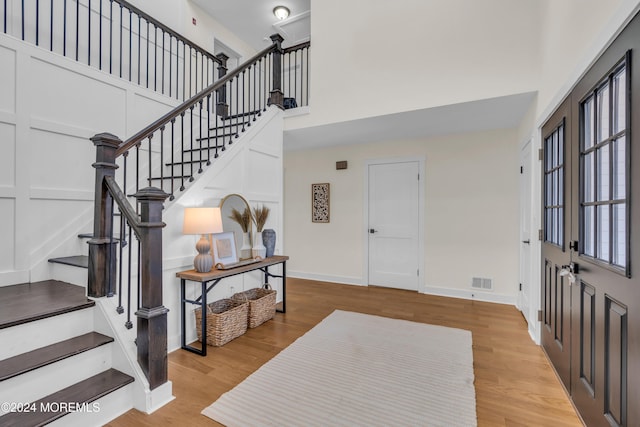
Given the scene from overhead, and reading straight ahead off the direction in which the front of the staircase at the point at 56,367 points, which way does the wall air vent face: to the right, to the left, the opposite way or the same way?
to the right

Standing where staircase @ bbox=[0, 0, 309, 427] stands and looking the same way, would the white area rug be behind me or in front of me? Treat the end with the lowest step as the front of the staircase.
in front

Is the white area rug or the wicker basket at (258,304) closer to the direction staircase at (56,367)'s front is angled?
the white area rug

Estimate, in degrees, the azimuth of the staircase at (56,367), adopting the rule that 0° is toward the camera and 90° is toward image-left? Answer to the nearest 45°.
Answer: approximately 315°

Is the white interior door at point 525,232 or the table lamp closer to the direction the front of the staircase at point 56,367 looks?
the white interior door

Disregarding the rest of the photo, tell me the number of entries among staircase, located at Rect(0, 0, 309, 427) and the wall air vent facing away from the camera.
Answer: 0

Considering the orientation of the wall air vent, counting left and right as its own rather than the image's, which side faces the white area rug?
front

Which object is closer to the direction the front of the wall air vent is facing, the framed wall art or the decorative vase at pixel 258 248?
the decorative vase

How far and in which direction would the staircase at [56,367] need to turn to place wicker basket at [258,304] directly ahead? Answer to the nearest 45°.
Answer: approximately 90° to its left

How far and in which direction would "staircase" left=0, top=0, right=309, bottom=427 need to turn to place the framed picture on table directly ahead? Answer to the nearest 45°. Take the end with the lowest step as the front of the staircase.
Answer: approximately 90° to its left

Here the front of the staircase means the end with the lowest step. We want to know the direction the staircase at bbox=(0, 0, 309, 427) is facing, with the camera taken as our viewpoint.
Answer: facing the viewer and to the right of the viewer

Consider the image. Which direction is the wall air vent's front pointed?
toward the camera

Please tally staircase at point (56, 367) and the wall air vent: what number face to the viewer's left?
0

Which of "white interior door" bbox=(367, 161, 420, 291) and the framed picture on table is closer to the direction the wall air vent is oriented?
the framed picture on table
